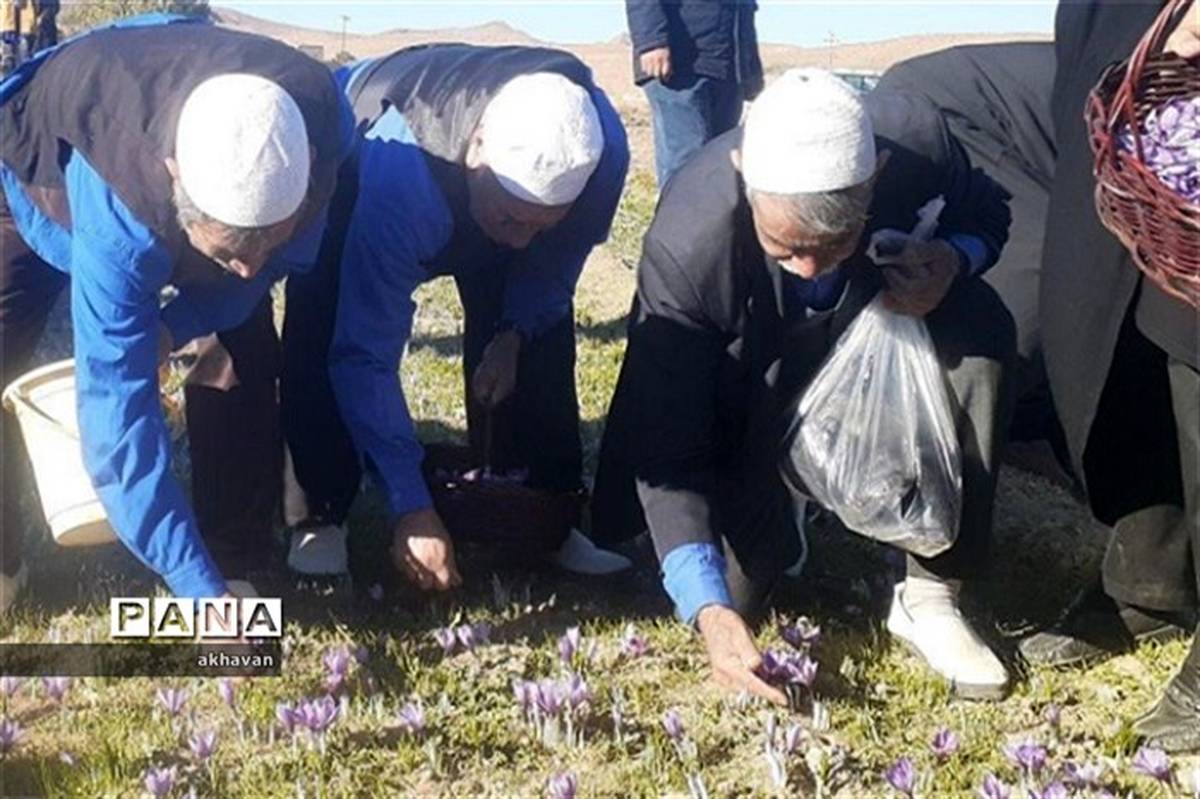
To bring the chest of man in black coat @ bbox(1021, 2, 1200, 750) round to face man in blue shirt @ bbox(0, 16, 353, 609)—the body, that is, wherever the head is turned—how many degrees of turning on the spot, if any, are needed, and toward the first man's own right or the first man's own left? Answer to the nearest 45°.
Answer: approximately 45° to the first man's own right

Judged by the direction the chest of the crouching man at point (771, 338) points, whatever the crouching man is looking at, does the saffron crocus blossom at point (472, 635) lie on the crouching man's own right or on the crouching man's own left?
on the crouching man's own right

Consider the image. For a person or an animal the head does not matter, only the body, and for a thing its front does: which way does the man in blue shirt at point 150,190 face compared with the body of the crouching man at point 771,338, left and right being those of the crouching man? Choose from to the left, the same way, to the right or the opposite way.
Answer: to the left

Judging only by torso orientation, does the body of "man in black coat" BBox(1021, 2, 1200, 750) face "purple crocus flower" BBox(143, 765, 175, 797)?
yes

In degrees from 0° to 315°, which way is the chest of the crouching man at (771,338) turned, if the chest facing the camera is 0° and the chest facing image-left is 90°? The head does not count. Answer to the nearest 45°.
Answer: approximately 0°

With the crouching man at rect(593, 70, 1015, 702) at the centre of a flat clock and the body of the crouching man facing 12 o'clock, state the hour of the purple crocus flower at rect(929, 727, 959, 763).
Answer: The purple crocus flower is roughly at 11 o'clock from the crouching man.

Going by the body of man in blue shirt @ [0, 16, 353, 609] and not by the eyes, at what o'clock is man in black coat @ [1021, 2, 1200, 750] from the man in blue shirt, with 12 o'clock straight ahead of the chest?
The man in black coat is roughly at 11 o'clock from the man in blue shirt.

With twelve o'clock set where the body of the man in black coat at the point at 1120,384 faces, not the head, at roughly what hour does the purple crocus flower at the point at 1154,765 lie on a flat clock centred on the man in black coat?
The purple crocus flower is roughly at 10 o'clock from the man in black coat.

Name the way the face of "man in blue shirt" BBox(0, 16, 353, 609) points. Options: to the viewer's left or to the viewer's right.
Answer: to the viewer's right
